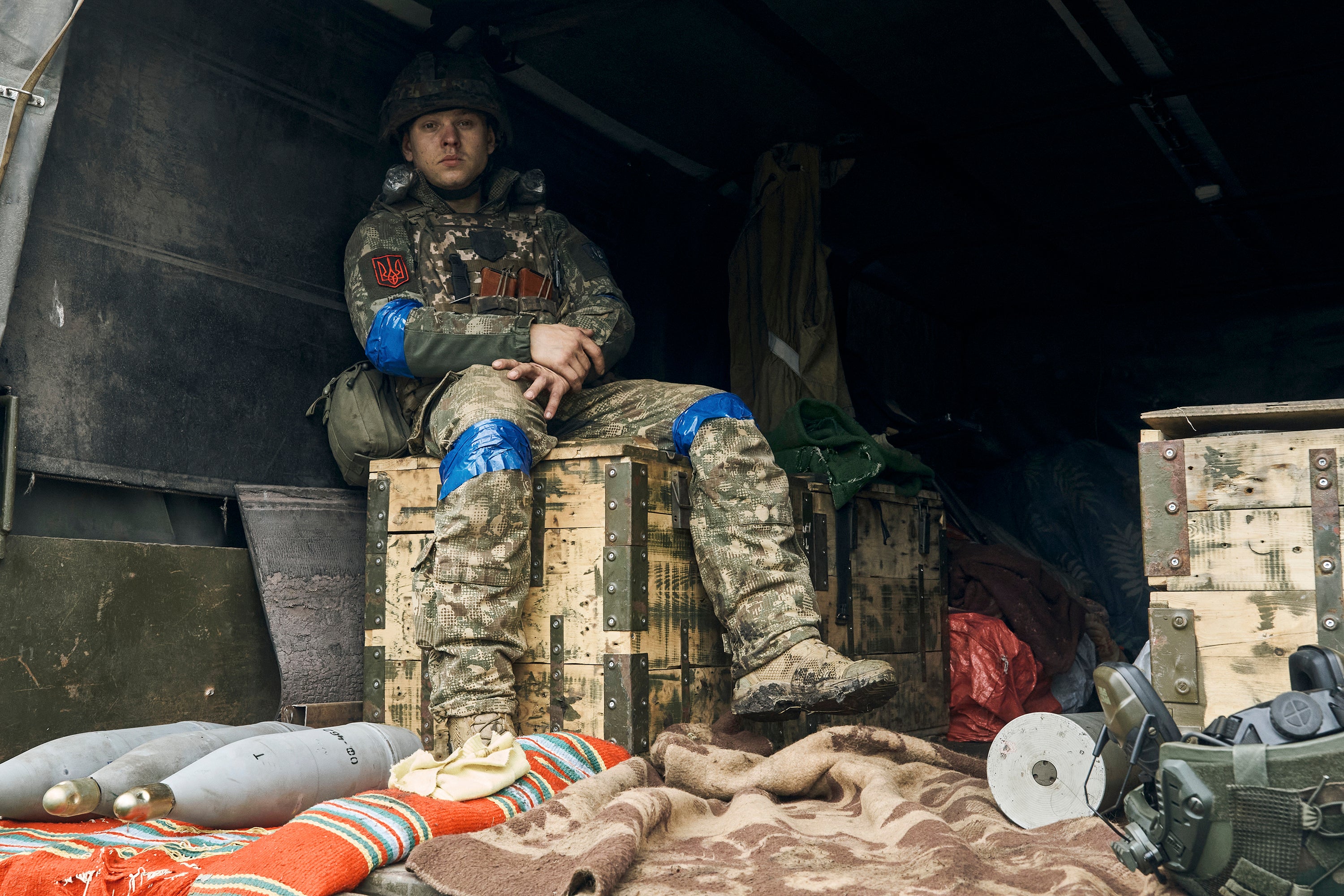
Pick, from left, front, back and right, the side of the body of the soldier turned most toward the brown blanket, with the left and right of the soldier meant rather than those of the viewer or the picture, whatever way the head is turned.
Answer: front

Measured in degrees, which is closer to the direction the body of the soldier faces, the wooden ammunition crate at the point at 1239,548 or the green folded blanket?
the wooden ammunition crate

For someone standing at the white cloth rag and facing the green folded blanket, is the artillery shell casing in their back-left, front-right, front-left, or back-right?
front-right

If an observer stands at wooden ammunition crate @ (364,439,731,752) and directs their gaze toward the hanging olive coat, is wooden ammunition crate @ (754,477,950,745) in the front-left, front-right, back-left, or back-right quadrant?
front-right

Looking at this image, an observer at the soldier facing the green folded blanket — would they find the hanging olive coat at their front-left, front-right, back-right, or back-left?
front-left

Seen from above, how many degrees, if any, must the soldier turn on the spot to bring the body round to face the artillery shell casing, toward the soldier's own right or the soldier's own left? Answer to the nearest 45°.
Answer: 0° — they already face it

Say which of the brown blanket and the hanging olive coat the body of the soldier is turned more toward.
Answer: the brown blanket

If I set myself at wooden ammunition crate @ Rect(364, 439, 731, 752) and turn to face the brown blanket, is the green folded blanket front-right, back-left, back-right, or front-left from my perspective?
back-left

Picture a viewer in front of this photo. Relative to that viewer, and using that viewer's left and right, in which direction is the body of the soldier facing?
facing the viewer and to the right of the viewer

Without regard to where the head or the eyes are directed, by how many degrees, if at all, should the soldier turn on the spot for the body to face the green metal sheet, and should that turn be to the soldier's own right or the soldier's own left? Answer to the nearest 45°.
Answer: approximately 135° to the soldier's own right

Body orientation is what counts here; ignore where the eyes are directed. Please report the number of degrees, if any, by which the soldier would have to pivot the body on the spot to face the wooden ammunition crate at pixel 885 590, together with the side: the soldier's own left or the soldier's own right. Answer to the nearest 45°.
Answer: approximately 90° to the soldier's own left

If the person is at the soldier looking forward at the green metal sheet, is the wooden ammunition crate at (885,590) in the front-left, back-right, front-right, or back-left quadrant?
back-right

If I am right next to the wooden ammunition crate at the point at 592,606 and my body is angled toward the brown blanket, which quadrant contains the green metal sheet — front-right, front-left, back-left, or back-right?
back-right

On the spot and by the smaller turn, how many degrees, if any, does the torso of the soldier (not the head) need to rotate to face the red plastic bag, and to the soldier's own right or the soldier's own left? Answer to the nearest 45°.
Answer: approximately 90° to the soldier's own left
